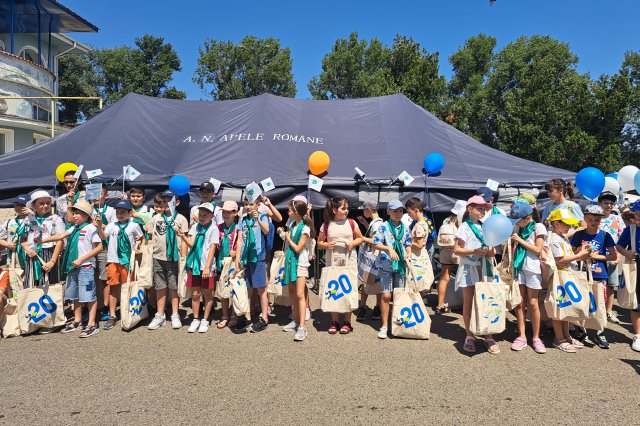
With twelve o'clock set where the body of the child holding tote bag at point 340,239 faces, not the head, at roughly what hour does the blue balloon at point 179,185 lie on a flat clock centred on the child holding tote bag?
The blue balloon is roughly at 4 o'clock from the child holding tote bag.

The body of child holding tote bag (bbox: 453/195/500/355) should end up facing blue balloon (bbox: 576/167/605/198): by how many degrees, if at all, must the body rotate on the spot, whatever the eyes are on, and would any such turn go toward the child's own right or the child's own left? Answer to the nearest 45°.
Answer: approximately 90° to the child's own left

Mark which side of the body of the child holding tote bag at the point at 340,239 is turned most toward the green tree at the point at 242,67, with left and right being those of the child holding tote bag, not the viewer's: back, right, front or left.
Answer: back

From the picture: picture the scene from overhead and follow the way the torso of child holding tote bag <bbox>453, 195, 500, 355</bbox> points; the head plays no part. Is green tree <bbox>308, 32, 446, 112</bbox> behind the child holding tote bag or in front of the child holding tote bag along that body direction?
behind

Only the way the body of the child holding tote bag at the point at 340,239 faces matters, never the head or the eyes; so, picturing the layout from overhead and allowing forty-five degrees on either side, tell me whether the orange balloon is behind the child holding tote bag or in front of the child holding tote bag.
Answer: behind

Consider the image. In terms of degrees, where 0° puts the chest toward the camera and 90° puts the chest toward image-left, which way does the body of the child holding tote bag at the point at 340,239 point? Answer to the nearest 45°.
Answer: approximately 0°

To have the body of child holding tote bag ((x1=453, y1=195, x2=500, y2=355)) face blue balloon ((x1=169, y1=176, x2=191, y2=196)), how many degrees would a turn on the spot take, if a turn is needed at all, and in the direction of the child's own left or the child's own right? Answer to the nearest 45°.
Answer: approximately 135° to the child's own right

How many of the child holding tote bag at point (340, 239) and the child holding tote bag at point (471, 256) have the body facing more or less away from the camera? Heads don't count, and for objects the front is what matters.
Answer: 0

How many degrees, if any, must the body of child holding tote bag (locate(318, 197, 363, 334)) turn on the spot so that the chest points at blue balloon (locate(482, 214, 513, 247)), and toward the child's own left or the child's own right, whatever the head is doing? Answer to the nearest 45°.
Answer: approximately 45° to the child's own left

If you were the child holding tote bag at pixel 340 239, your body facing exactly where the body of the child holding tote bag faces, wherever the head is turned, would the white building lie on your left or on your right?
on your right

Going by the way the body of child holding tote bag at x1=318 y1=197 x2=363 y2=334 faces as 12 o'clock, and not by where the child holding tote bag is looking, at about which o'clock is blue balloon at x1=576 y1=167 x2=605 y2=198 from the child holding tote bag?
The blue balloon is roughly at 8 o'clock from the child holding tote bag.

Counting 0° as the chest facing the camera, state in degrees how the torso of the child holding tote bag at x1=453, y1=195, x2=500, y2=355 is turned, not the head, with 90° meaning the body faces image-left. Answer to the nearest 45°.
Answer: approximately 315°
